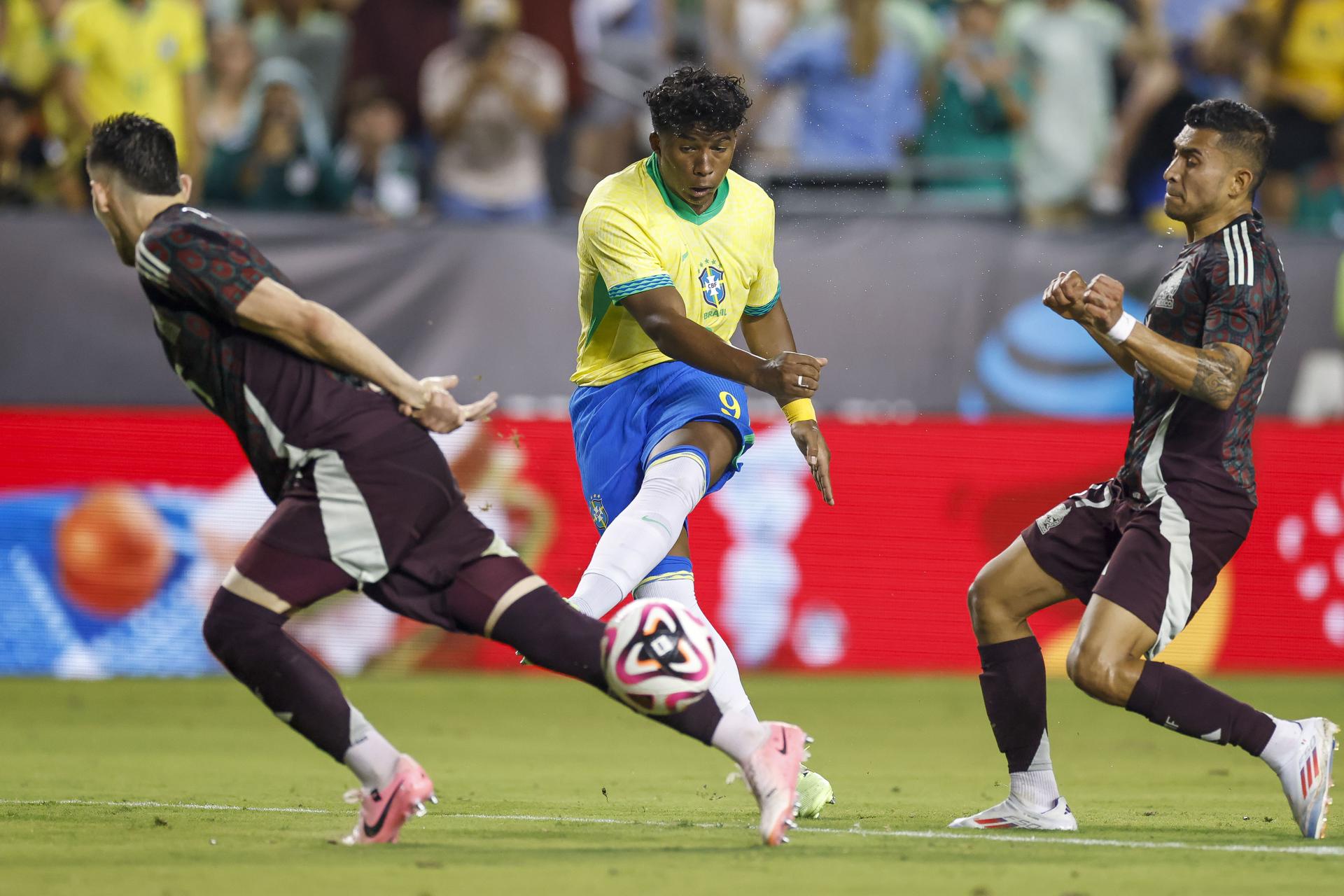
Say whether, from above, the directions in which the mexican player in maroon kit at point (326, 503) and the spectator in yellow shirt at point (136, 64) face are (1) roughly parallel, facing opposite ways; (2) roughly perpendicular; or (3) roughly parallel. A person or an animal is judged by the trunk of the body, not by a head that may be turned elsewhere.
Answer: roughly perpendicular

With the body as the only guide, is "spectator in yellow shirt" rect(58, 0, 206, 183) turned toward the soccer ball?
yes

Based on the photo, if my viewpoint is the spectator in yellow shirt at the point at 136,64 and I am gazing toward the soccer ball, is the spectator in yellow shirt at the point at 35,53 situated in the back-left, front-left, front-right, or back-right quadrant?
back-right

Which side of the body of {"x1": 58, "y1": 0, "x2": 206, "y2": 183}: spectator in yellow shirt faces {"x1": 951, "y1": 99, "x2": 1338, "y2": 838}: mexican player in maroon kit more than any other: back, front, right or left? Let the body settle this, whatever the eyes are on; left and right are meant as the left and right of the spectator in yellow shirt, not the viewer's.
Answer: front

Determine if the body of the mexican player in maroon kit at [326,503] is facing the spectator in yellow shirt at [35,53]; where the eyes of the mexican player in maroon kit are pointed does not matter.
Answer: no

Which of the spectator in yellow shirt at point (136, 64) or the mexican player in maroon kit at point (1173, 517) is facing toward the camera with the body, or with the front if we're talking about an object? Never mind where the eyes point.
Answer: the spectator in yellow shirt

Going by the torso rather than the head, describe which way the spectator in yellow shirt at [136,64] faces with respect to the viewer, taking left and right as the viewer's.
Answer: facing the viewer

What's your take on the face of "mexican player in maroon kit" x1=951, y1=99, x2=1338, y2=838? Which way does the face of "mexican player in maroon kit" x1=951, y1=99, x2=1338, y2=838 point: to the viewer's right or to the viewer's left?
to the viewer's left

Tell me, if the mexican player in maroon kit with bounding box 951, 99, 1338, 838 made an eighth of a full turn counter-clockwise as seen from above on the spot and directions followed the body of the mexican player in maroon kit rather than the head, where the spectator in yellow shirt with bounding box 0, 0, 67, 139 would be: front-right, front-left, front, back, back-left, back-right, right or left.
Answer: right

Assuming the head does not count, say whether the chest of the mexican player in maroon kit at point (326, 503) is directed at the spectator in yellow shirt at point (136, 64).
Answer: no

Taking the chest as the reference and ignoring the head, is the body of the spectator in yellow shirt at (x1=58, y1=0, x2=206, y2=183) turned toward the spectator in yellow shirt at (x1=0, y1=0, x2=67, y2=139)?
no

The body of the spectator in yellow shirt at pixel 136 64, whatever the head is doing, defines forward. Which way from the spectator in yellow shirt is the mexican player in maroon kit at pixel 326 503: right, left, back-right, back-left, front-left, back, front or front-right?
front

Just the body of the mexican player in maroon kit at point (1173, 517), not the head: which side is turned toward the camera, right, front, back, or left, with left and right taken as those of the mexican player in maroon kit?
left
